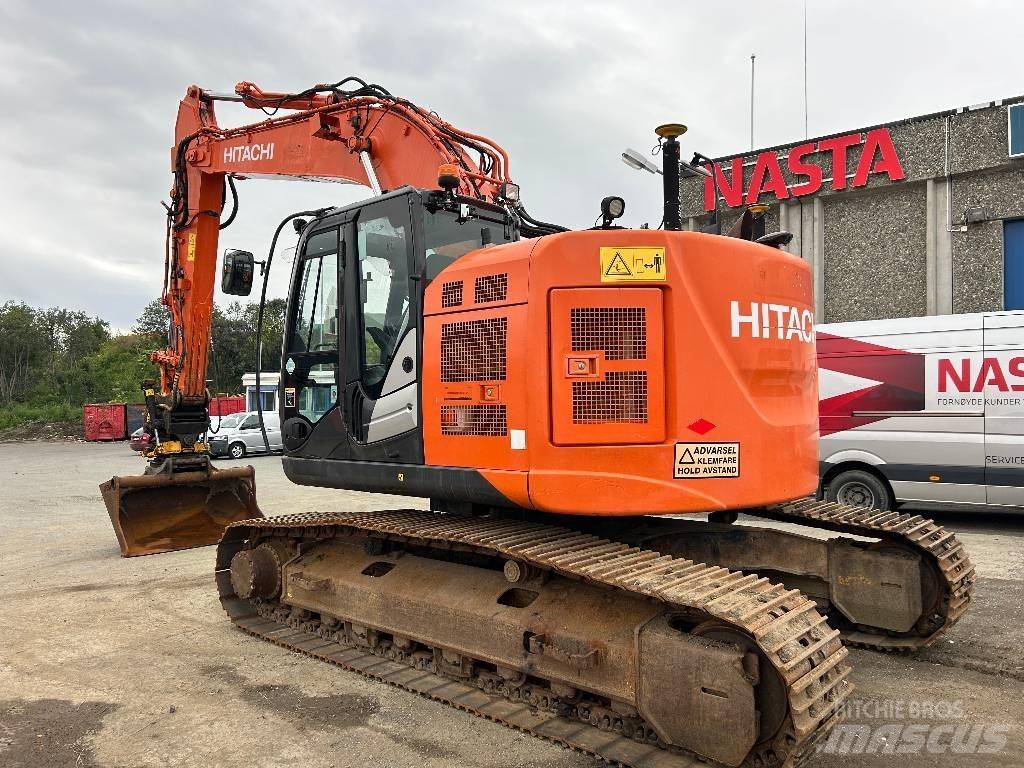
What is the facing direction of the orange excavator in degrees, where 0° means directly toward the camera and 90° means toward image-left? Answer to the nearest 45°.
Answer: approximately 135°

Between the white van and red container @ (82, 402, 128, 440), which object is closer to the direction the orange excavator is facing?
the red container

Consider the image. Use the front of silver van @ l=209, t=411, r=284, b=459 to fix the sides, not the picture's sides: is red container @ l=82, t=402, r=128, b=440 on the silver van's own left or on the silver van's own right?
on the silver van's own right

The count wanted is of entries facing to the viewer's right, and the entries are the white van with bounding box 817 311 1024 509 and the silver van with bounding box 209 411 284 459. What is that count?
1

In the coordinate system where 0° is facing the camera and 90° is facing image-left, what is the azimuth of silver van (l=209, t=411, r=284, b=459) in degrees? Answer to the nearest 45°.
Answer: approximately 45°

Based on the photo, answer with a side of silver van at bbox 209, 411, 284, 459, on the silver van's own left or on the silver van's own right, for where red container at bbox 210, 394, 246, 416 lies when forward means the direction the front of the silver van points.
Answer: on the silver van's own right

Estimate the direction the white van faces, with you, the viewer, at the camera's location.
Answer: facing to the right of the viewer

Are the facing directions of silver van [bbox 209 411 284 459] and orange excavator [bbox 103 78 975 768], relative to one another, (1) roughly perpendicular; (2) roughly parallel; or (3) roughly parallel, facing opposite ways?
roughly perpendicular

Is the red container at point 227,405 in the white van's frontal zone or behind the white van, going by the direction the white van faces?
behind

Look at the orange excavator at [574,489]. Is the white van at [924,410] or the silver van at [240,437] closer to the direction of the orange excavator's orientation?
the silver van
